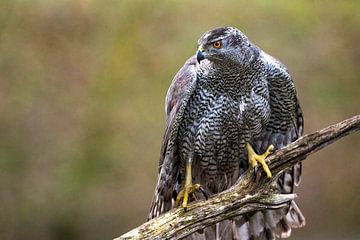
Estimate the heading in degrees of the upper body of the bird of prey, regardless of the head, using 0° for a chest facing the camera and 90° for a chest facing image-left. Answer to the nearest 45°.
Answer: approximately 0°
